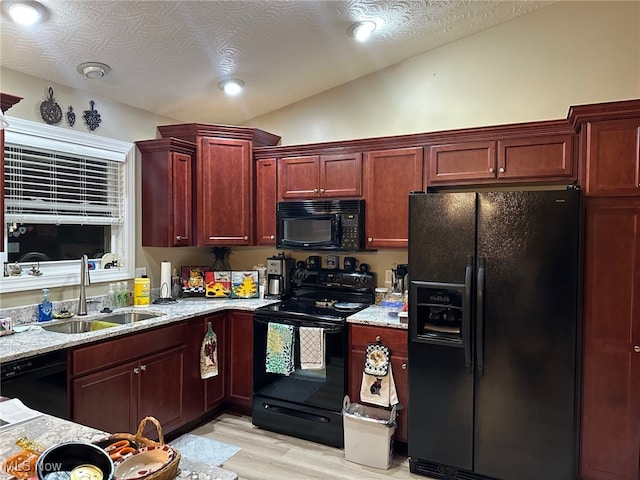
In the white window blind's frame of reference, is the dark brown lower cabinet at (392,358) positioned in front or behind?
in front

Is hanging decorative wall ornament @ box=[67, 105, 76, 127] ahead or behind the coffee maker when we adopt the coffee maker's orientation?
ahead

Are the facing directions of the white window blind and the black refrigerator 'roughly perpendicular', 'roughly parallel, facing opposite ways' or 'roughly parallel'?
roughly perpendicular

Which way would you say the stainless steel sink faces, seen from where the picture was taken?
facing the viewer and to the right of the viewer

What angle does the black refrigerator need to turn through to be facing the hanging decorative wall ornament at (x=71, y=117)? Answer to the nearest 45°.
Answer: approximately 90° to its right

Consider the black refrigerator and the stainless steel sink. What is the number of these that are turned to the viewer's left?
0

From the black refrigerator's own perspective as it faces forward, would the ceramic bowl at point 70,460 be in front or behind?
in front

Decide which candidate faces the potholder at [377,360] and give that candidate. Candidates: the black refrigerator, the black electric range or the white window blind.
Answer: the white window blind

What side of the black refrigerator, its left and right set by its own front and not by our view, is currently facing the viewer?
front

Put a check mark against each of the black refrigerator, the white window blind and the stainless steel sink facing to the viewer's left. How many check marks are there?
0

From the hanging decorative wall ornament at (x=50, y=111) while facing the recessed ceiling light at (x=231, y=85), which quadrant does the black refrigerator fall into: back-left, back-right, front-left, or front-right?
front-right

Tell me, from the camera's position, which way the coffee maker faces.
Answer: facing the viewer and to the left of the viewer

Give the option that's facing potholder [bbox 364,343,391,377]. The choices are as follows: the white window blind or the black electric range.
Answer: the white window blind
